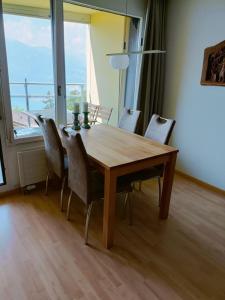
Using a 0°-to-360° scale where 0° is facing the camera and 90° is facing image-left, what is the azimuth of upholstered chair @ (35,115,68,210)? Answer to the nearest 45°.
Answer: approximately 225°

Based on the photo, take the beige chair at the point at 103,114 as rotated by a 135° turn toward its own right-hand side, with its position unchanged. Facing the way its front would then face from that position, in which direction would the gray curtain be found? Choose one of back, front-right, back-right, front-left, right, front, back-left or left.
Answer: back-right

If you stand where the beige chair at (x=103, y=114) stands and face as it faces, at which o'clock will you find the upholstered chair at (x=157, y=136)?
The upholstered chair is roughly at 10 o'clock from the beige chair.

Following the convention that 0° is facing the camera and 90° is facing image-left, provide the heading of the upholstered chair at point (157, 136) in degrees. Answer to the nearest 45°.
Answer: approximately 45°

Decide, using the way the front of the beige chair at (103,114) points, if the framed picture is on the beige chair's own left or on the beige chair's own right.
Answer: on the beige chair's own left

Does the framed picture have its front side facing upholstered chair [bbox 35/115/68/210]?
yes

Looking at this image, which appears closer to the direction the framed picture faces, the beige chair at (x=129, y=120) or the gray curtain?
the beige chair

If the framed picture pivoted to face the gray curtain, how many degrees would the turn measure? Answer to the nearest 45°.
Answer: approximately 45° to its right

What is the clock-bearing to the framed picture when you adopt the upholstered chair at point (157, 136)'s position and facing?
The framed picture is roughly at 6 o'clock from the upholstered chair.

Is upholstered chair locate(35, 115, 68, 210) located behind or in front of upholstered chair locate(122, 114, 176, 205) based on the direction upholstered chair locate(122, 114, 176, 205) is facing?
in front

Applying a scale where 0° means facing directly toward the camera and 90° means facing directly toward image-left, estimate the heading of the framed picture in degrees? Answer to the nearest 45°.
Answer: approximately 45°

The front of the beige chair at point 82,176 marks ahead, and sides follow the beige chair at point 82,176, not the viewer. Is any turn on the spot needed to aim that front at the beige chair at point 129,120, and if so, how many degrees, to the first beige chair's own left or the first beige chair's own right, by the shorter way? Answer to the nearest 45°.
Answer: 0° — it already faces it
